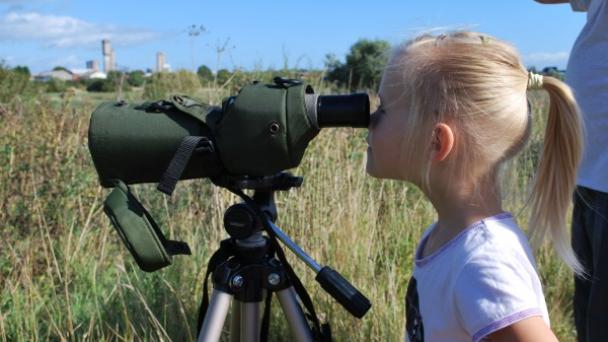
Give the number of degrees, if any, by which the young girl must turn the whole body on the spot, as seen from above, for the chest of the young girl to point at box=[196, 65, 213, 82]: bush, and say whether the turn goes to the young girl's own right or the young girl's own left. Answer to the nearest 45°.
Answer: approximately 45° to the young girl's own right

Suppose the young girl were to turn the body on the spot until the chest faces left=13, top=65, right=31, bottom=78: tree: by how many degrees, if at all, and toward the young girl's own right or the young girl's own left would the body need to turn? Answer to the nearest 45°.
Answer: approximately 45° to the young girl's own right

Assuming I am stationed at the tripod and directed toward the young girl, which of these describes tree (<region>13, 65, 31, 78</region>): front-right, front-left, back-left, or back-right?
back-left

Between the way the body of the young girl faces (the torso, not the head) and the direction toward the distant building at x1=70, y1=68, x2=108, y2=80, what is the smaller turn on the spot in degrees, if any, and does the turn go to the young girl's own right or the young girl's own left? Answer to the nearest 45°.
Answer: approximately 45° to the young girl's own right

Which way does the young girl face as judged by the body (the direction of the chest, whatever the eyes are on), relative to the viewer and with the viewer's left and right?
facing to the left of the viewer
